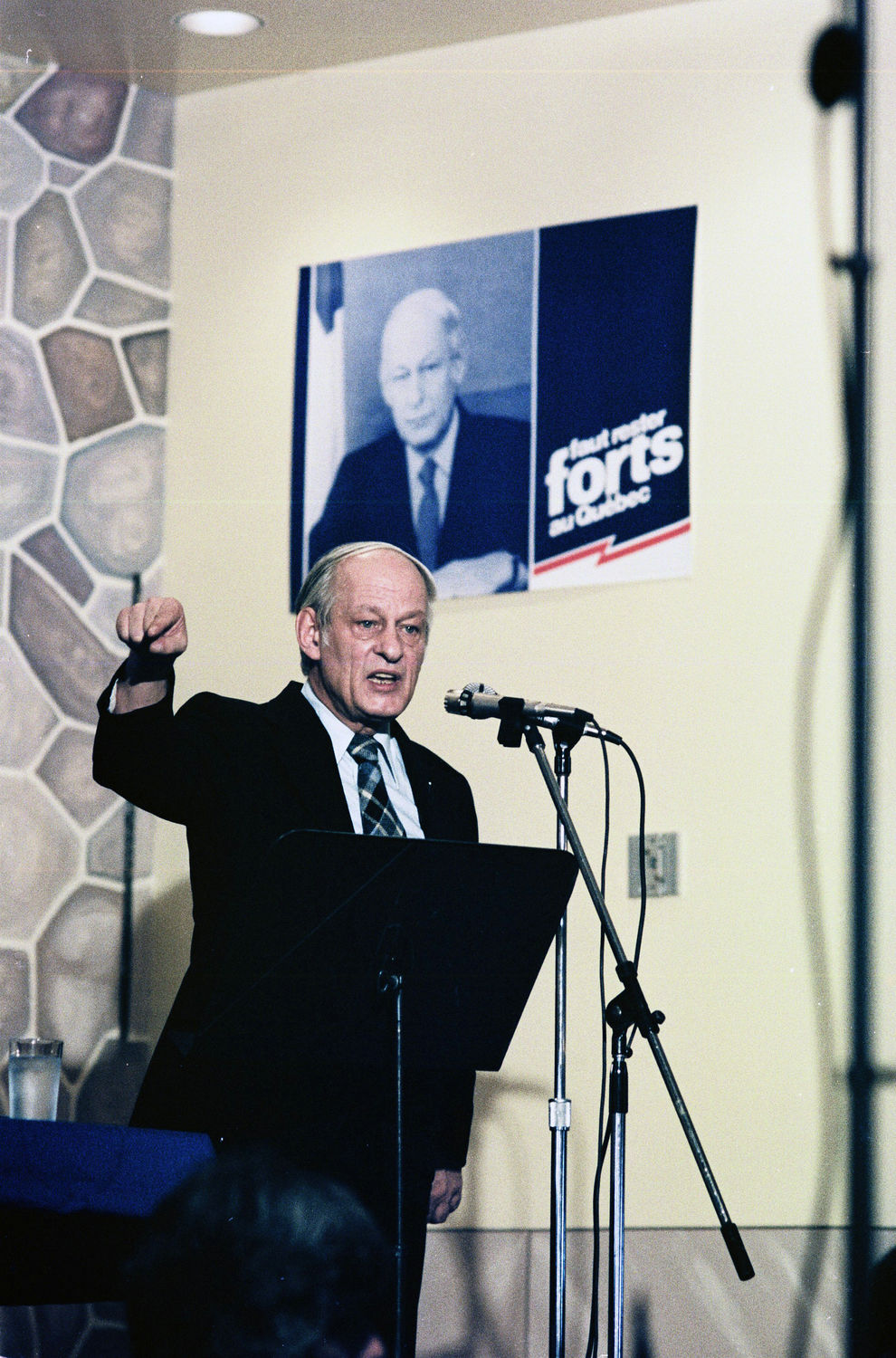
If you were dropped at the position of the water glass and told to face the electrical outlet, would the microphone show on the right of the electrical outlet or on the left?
right

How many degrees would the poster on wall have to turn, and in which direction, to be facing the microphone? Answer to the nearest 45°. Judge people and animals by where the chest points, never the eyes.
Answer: approximately 45° to its left

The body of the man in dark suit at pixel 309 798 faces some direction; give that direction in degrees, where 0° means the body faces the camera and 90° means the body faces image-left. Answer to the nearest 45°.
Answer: approximately 315°

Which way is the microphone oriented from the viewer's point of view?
to the viewer's left

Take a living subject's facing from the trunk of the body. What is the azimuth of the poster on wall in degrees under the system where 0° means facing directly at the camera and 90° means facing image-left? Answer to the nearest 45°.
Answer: approximately 45°

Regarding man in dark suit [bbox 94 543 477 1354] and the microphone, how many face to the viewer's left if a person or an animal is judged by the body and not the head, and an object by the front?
1

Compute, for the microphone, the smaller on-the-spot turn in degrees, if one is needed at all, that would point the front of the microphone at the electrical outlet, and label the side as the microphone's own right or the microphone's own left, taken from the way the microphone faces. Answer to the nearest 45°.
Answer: approximately 90° to the microphone's own right
